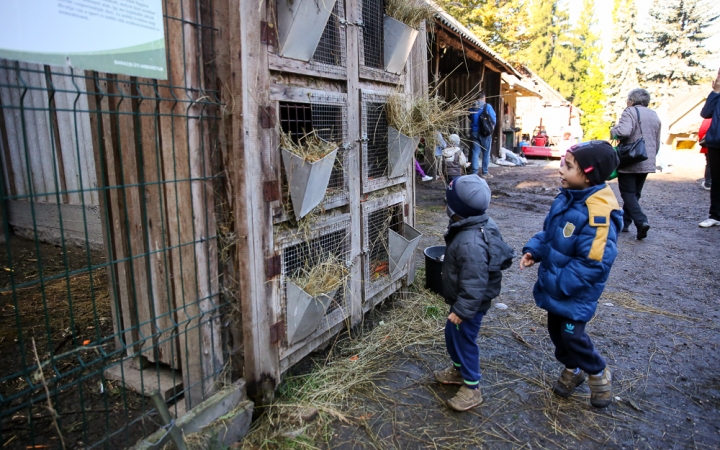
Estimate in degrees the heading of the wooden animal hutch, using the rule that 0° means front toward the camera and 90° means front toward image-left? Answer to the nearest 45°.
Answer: approximately 315°

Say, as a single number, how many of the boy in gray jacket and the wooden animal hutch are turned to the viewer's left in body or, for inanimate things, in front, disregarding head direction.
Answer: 1

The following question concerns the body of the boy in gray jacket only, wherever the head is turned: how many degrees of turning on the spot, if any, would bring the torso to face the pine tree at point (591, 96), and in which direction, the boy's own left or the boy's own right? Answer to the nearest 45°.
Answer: approximately 90° to the boy's own right

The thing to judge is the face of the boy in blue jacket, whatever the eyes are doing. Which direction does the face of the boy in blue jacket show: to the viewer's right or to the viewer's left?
to the viewer's left

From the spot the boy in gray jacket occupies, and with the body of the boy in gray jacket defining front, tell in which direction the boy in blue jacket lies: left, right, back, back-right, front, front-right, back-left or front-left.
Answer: back

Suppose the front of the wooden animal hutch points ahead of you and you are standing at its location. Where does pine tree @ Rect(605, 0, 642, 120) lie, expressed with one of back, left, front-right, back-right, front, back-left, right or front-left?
left

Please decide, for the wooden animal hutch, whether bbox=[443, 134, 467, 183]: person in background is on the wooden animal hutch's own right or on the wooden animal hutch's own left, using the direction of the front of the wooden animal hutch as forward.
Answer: on the wooden animal hutch's own left

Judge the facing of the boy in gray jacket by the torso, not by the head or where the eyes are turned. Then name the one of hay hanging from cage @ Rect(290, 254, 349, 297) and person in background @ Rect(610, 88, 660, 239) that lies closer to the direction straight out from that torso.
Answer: the hay hanging from cage

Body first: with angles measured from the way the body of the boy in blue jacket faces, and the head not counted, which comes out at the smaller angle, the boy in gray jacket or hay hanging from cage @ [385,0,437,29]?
the boy in gray jacket

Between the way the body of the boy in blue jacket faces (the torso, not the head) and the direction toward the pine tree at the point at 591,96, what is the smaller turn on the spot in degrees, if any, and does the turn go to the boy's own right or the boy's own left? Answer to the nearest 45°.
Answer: approximately 135° to the boy's own right

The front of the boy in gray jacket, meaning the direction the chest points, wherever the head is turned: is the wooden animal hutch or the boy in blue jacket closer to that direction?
the wooden animal hutch

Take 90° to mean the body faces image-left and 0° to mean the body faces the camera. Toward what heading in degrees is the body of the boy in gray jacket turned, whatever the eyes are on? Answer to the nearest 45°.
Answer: approximately 90°

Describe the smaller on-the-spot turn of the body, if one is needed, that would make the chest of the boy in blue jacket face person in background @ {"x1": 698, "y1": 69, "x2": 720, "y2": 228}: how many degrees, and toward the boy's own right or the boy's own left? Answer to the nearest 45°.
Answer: approximately 135° to the boy's own right

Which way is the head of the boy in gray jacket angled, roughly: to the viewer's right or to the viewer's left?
to the viewer's left
